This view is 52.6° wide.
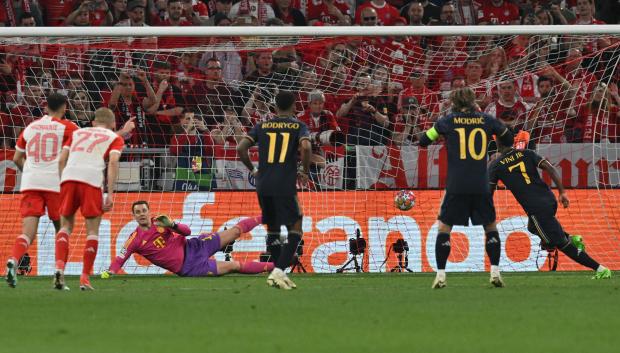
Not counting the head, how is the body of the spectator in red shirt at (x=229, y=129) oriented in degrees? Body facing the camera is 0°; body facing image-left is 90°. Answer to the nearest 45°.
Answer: approximately 0°

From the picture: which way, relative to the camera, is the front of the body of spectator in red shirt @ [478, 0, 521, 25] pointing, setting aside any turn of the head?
toward the camera

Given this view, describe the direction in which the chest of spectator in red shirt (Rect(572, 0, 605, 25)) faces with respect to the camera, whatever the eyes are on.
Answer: toward the camera

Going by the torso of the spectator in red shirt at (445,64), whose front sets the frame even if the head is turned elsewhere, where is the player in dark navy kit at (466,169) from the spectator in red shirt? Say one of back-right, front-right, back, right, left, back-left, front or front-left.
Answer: front

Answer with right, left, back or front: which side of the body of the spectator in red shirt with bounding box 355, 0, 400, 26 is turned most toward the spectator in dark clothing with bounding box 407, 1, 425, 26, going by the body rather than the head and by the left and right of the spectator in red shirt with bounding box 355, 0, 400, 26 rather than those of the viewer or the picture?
left

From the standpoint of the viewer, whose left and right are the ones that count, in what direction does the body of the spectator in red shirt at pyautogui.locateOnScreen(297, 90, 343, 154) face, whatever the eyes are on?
facing the viewer

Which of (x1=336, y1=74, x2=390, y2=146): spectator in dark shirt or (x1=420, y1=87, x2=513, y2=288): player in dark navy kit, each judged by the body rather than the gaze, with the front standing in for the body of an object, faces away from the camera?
the player in dark navy kit

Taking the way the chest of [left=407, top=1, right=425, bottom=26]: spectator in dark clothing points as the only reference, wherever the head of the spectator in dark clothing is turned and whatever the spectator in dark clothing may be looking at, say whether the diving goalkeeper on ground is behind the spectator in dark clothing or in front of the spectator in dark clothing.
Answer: in front

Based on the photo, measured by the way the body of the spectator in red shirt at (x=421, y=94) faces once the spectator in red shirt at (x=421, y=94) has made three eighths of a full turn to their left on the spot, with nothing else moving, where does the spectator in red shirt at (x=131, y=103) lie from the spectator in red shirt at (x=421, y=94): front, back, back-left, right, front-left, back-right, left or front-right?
back-left

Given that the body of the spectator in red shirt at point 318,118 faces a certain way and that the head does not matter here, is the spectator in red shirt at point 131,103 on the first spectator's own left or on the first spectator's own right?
on the first spectator's own right
